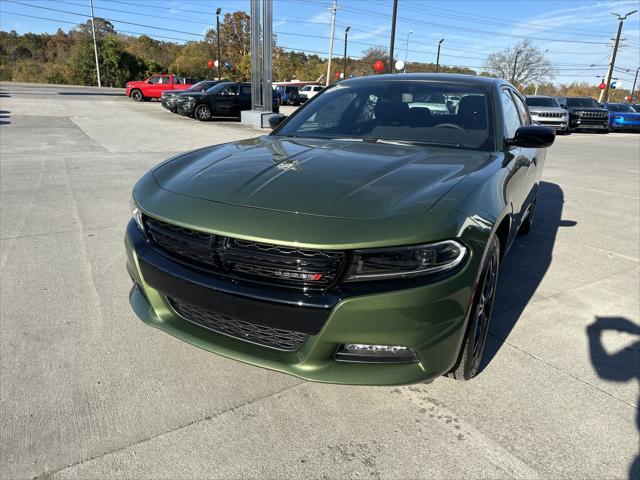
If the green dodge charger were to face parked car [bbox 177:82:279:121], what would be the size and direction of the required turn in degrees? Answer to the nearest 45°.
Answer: approximately 135° to its right

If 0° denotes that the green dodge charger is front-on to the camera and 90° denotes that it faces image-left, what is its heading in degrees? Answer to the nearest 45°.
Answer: approximately 45°

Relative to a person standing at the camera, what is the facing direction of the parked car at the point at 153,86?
facing the viewer and to the left of the viewer

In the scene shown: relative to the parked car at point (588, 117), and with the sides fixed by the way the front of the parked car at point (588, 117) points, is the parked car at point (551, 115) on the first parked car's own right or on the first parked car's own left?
on the first parked car's own right

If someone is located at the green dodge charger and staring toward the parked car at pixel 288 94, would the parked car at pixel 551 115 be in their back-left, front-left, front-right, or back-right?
front-right

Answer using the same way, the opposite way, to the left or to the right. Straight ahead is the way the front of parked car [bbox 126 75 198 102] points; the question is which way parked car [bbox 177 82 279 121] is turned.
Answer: the same way

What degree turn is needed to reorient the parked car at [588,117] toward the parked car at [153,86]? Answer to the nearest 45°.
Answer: approximately 135° to its right

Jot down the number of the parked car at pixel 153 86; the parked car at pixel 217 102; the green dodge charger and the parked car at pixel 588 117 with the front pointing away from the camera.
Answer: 0

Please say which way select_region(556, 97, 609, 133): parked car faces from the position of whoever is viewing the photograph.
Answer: facing the viewer and to the right of the viewer

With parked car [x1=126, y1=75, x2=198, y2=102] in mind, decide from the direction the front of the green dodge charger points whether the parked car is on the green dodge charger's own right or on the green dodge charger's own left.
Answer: on the green dodge charger's own right

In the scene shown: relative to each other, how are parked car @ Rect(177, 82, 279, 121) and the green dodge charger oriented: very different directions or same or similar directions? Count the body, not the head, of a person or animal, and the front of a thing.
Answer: same or similar directions

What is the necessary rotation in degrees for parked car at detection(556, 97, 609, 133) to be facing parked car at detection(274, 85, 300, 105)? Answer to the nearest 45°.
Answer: approximately 135° to its right
